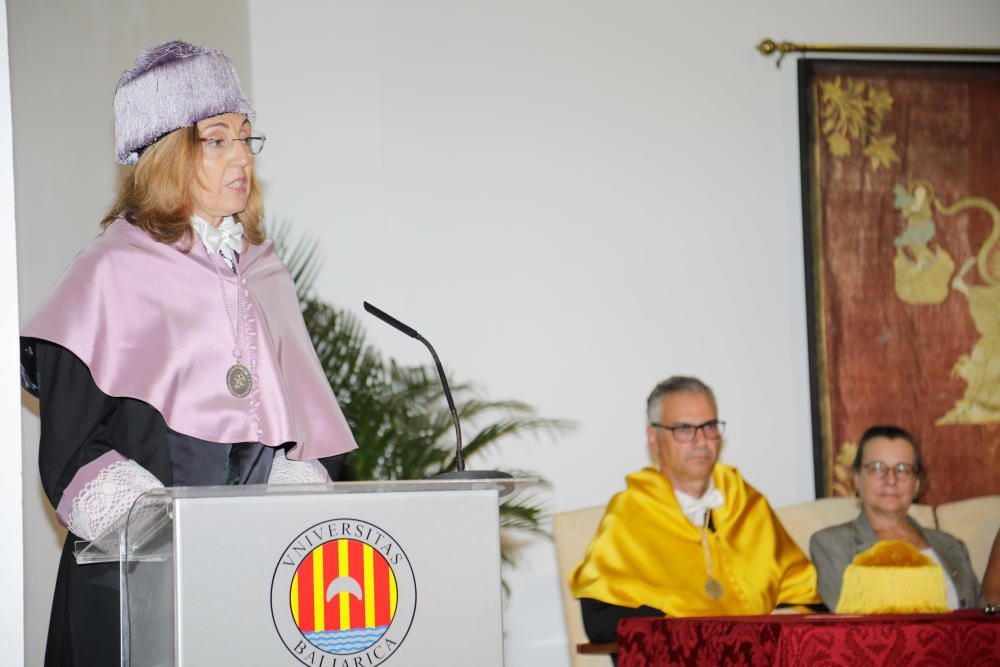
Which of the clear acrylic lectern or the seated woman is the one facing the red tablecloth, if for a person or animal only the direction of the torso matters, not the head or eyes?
the seated woman

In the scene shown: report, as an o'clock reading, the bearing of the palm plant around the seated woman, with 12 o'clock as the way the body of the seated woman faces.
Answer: The palm plant is roughly at 2 o'clock from the seated woman.

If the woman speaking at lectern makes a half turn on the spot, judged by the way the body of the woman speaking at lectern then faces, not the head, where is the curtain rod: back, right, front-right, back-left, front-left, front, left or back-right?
right

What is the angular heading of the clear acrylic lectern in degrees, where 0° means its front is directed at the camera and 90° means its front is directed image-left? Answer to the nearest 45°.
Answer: approximately 0°

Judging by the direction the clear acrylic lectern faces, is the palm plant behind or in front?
behind

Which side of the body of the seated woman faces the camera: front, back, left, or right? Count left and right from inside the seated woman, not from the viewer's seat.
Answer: front

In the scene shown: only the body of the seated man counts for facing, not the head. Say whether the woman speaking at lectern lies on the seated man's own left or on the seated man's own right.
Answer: on the seated man's own right

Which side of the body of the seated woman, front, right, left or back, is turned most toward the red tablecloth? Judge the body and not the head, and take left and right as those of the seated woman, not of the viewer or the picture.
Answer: front

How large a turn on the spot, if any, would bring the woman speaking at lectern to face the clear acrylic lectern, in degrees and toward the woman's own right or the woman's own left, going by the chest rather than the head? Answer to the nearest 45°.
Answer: approximately 45° to the woman's own right

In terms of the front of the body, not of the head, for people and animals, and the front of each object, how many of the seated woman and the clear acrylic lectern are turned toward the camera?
2
